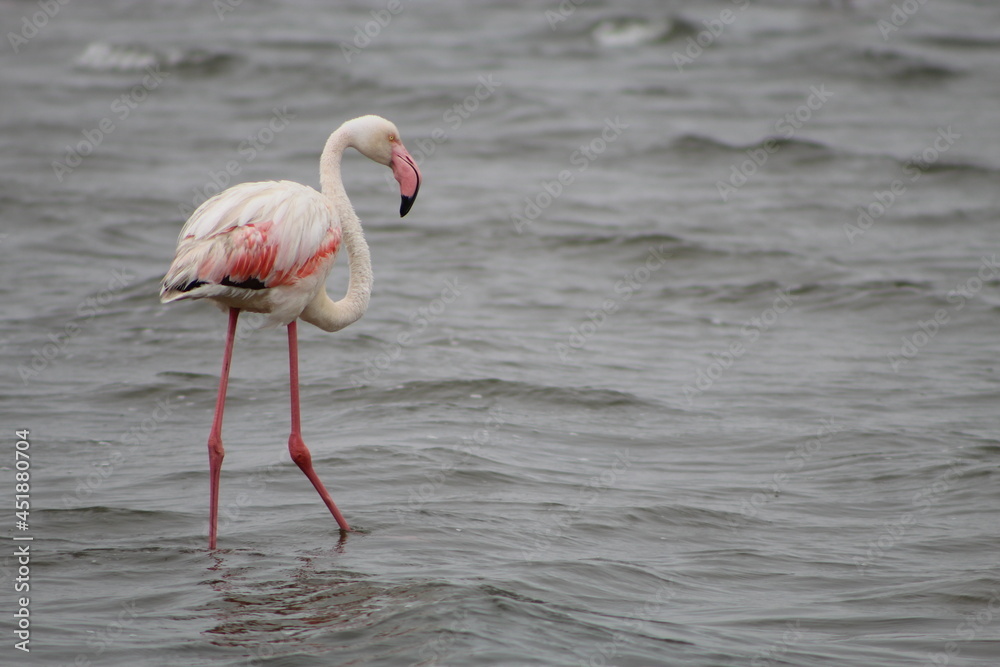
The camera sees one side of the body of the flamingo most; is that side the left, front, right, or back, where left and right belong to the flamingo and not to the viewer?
right
